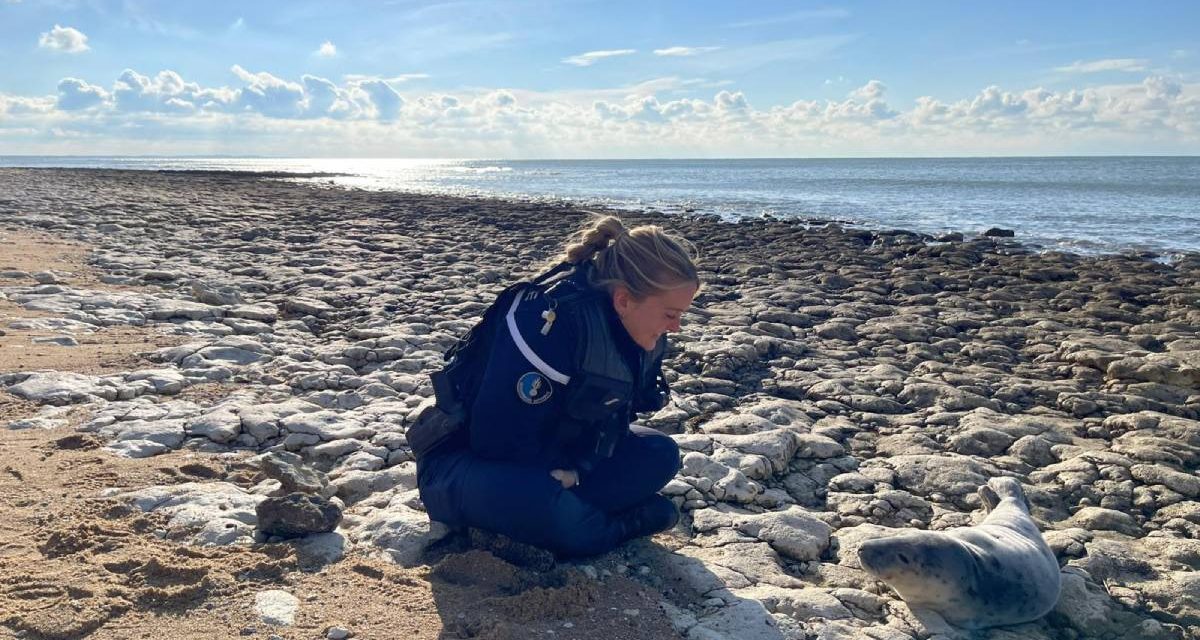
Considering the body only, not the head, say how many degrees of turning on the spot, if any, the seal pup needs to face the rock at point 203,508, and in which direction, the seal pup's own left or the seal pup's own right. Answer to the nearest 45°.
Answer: approximately 45° to the seal pup's own right

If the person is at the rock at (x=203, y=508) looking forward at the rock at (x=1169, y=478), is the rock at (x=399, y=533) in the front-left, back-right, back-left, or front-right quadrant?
front-right

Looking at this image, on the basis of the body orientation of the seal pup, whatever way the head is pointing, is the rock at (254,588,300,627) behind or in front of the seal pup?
in front

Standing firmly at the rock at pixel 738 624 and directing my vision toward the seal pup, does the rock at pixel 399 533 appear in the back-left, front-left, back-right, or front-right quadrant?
back-left

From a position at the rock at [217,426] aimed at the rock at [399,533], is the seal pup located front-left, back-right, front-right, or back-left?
front-left

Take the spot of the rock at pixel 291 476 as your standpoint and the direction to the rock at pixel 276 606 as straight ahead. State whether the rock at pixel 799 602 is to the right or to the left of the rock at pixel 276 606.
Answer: left

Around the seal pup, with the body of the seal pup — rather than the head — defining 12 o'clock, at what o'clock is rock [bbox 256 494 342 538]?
The rock is roughly at 1 o'clock from the seal pup.

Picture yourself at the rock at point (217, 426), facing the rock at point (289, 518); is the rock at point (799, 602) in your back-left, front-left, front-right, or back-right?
front-left

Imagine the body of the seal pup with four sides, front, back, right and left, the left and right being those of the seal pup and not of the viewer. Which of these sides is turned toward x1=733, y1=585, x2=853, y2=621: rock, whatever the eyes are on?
front

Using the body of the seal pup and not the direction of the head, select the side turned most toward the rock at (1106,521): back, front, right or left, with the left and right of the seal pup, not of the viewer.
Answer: back

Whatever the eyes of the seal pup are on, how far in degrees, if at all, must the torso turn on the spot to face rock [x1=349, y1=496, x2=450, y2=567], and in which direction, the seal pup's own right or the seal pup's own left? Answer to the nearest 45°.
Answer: approximately 45° to the seal pup's own right

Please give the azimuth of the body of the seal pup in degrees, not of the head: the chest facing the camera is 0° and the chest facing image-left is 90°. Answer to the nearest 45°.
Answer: approximately 45°

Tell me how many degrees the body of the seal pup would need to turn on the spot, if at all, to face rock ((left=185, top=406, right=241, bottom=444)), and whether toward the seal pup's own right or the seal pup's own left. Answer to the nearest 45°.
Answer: approximately 45° to the seal pup's own right
